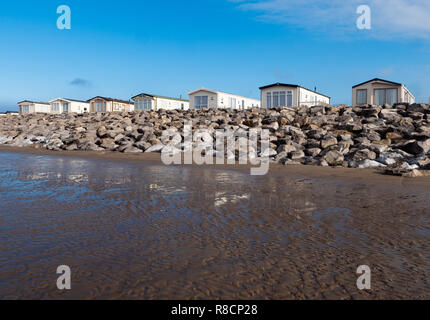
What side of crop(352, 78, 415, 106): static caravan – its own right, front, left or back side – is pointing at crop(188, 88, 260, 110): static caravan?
right

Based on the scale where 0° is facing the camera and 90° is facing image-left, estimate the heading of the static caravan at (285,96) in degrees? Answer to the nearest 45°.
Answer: approximately 45°

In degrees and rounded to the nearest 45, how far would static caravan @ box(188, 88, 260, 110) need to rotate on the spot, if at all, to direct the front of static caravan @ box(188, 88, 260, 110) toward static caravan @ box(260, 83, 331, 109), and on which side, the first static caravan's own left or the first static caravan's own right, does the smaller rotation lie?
approximately 90° to the first static caravan's own left

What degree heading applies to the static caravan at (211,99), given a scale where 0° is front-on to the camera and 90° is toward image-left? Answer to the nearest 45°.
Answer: approximately 45°

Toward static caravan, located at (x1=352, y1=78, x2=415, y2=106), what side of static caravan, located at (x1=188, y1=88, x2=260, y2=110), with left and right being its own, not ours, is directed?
left

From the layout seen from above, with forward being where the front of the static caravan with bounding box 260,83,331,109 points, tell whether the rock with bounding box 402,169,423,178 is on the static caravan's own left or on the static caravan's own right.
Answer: on the static caravan's own left

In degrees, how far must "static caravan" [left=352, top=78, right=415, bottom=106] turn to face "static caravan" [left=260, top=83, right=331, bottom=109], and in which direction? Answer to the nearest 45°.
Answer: approximately 90° to its right

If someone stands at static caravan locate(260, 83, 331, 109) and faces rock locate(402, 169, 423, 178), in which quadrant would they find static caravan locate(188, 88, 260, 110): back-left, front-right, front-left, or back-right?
back-right

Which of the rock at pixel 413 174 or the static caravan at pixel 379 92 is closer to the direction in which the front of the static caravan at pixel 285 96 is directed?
the rock

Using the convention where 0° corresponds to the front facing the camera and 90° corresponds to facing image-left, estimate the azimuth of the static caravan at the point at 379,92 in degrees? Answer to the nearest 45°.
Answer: approximately 0°

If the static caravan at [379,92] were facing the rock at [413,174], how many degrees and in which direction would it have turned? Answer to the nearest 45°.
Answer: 0° — it already faces it
